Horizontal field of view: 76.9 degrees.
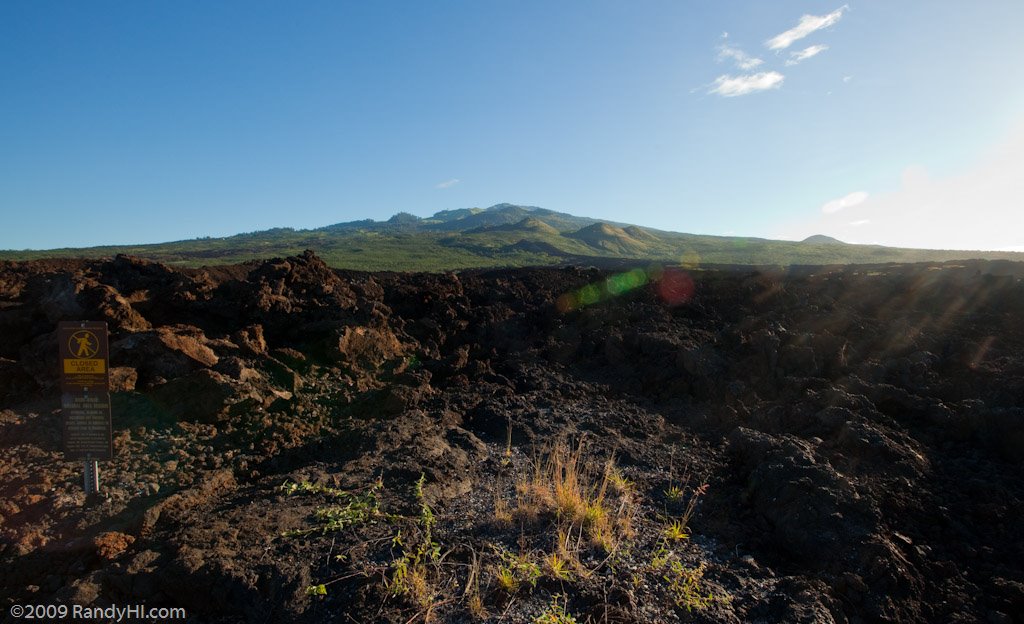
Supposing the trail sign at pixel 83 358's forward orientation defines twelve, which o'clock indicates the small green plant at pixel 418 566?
The small green plant is roughly at 11 o'clock from the trail sign.

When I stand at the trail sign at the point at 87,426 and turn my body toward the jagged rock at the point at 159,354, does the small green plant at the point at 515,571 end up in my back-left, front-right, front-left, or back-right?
back-right

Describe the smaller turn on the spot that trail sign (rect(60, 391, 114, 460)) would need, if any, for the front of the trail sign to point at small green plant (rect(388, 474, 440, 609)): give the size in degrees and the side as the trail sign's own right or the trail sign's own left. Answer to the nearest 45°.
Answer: approximately 45° to the trail sign's own left

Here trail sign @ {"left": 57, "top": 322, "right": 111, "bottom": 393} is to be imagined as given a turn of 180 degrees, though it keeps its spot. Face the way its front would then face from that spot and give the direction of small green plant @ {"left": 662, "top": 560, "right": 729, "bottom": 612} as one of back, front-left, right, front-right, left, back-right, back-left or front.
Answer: back-right

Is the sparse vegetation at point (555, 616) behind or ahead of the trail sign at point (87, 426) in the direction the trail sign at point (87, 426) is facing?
ahead

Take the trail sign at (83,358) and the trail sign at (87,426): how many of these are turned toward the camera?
2

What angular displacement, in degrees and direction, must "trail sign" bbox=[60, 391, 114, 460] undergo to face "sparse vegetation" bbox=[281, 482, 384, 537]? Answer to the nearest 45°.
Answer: approximately 45° to its left

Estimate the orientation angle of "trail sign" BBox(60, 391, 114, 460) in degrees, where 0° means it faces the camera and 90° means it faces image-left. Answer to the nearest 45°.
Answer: approximately 0°

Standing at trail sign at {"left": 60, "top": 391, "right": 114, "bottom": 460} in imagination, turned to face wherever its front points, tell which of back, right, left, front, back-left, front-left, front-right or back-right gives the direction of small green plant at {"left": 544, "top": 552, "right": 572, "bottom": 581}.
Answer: front-left

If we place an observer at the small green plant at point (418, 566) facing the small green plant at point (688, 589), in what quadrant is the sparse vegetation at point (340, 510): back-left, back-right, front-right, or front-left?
back-left

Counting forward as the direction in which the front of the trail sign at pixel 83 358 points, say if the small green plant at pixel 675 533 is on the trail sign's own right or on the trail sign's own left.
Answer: on the trail sign's own left
